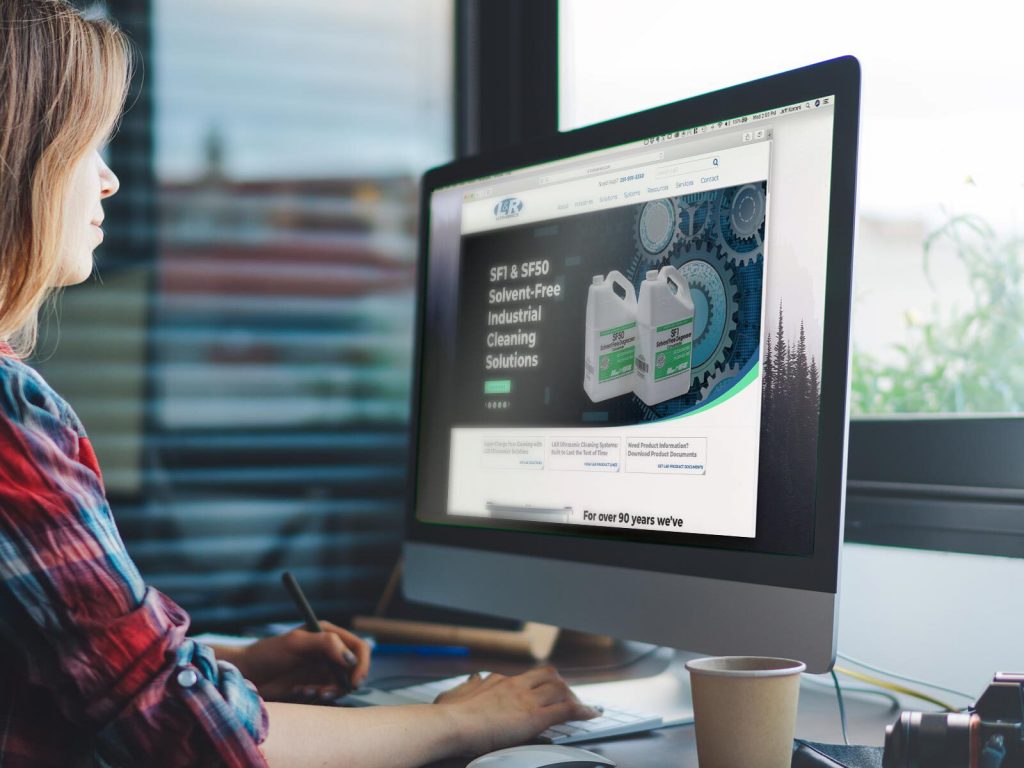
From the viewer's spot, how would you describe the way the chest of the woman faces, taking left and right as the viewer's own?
facing to the right of the viewer

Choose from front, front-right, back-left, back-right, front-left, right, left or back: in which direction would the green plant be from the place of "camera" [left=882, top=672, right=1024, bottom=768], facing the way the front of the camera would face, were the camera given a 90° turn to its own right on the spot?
front

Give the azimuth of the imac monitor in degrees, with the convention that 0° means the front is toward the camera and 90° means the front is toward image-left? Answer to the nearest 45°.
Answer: approximately 45°

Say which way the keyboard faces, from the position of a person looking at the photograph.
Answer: facing the viewer and to the left of the viewer

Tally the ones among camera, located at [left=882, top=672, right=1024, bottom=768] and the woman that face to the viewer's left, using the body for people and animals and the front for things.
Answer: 1

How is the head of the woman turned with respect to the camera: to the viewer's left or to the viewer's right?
to the viewer's right

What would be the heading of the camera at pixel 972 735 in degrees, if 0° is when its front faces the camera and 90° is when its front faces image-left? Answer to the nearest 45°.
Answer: approximately 90°
